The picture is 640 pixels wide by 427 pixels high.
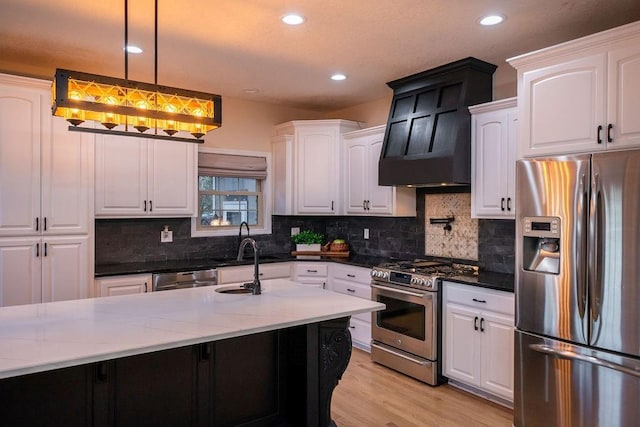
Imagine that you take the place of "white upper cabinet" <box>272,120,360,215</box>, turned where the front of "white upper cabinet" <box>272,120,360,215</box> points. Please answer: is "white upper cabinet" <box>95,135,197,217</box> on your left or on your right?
on your right

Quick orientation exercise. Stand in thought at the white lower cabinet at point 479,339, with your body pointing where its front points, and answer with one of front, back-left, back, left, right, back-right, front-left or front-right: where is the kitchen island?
front

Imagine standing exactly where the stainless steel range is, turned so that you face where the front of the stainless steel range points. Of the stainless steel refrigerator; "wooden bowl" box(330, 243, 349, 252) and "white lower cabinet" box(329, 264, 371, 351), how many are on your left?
1

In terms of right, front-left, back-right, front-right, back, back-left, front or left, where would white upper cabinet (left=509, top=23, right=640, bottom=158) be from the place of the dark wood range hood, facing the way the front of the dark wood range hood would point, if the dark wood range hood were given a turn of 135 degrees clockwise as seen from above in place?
back-right

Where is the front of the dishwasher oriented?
toward the camera

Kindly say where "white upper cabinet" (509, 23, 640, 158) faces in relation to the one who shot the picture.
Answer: facing the viewer and to the left of the viewer

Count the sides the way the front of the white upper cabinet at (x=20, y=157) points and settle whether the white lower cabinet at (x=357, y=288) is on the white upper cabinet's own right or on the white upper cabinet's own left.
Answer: on the white upper cabinet's own left

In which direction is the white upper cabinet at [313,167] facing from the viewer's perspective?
toward the camera

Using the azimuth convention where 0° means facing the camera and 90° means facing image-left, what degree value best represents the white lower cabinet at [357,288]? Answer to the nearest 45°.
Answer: approximately 45°

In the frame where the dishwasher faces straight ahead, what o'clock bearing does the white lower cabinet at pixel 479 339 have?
The white lower cabinet is roughly at 10 o'clock from the dishwasher.

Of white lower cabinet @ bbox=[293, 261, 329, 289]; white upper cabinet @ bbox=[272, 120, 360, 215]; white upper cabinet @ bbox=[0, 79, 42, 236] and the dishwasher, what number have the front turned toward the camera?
4
